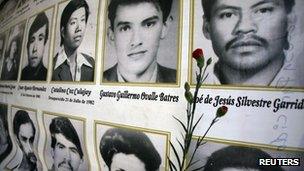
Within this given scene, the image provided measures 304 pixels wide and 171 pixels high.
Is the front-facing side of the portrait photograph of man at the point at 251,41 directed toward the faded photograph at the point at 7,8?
no

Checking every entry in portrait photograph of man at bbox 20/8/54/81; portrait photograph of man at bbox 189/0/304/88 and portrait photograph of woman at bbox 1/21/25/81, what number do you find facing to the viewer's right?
0

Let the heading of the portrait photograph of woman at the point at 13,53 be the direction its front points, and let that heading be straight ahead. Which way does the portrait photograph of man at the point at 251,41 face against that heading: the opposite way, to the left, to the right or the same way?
the same way

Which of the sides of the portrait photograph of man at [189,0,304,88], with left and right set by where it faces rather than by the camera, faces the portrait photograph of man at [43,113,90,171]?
right

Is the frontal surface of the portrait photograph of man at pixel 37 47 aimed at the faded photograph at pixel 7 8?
no

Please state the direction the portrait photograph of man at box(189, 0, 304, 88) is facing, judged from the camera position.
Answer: facing the viewer

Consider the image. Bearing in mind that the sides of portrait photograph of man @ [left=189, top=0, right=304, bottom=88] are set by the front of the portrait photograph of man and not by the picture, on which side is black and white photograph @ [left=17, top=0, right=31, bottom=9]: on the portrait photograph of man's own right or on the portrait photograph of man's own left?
on the portrait photograph of man's own right

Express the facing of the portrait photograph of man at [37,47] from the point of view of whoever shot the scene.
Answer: facing the viewer and to the left of the viewer

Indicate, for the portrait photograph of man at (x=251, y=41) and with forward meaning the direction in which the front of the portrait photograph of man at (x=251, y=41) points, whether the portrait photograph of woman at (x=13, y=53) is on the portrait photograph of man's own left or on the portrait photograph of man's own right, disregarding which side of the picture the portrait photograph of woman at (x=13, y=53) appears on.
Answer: on the portrait photograph of man's own right

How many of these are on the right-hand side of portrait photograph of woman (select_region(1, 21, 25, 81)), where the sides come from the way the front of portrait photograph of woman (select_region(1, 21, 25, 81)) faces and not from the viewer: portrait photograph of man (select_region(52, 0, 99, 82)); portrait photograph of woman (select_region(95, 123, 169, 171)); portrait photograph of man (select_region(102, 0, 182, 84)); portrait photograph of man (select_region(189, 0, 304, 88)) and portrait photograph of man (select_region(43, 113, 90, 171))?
0

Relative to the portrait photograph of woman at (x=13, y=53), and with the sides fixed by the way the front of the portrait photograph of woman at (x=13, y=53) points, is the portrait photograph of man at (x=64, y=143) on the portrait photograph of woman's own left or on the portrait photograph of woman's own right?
on the portrait photograph of woman's own left

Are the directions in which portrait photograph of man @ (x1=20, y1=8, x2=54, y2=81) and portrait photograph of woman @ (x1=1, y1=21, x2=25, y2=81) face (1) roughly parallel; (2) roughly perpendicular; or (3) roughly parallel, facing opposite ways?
roughly parallel

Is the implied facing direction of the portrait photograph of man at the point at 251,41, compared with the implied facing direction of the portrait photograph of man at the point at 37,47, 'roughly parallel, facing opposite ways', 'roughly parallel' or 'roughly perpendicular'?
roughly parallel
